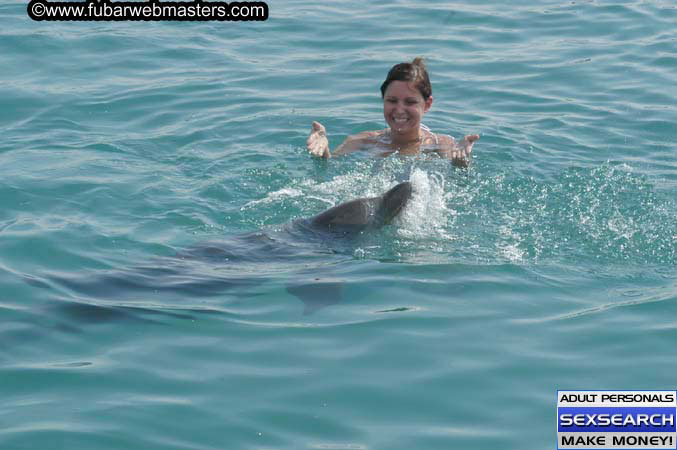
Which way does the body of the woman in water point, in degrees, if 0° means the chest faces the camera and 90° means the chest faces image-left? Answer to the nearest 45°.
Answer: approximately 0°

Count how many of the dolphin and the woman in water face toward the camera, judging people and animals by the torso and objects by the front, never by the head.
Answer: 1
